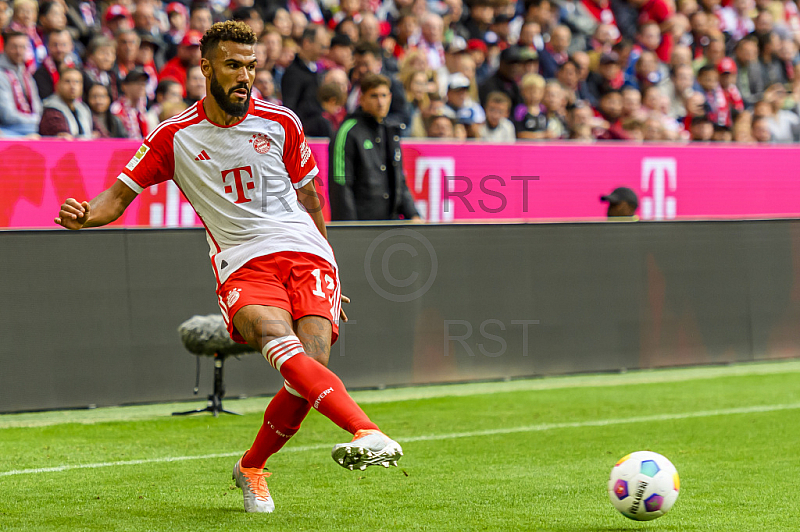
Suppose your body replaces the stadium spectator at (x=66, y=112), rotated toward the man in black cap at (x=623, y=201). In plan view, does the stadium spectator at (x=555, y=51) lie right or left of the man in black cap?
left

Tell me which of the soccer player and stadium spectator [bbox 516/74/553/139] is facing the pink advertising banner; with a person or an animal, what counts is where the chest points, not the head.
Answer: the stadium spectator

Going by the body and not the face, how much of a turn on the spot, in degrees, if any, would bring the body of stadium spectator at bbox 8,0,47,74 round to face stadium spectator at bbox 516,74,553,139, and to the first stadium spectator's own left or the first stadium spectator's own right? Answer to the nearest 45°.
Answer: approximately 90° to the first stadium spectator's own left

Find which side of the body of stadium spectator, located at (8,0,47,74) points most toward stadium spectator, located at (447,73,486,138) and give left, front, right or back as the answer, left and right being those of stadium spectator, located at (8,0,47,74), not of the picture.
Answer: left

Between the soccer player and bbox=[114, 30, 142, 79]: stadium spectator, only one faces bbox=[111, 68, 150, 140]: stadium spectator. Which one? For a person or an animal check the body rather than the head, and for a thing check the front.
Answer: bbox=[114, 30, 142, 79]: stadium spectator

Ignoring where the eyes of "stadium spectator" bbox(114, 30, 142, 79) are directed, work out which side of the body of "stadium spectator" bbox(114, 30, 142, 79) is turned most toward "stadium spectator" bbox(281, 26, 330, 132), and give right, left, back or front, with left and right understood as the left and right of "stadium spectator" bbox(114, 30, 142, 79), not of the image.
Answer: left
